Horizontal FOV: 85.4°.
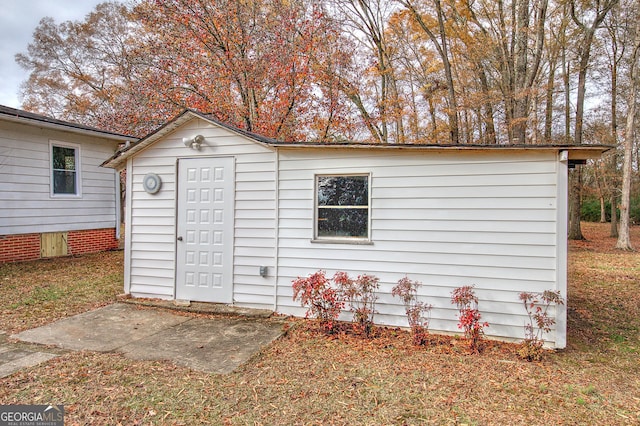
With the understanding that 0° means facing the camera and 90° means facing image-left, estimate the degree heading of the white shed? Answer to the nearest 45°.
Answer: approximately 0°

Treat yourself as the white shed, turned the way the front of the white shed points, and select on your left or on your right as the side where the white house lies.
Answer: on your right
